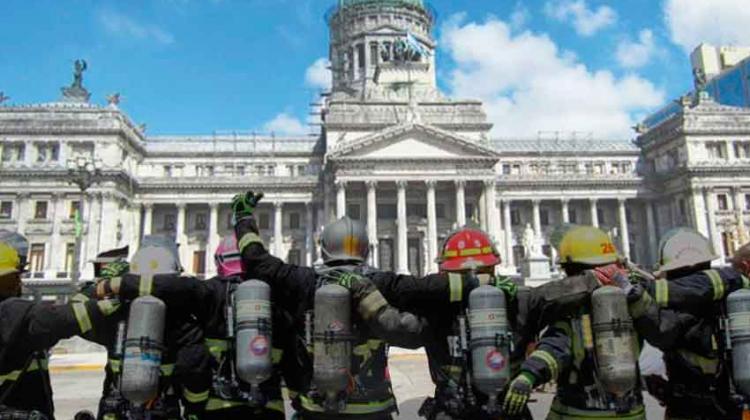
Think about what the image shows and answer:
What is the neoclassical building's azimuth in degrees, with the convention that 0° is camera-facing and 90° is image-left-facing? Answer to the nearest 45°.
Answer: approximately 0°

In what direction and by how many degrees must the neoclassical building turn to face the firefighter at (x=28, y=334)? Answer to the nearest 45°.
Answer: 0° — it already faces them

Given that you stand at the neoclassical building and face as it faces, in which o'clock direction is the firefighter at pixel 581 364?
The firefighter is roughly at 12 o'clock from the neoclassical building.
